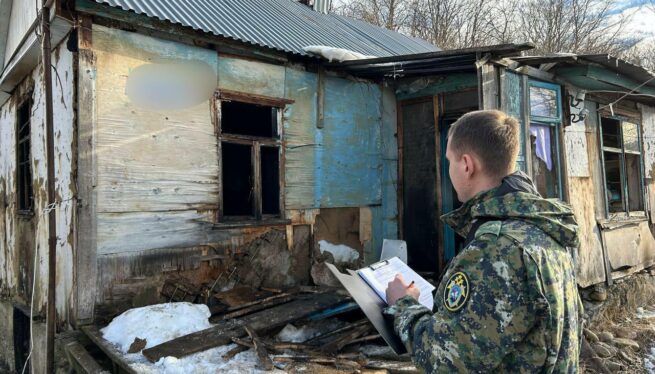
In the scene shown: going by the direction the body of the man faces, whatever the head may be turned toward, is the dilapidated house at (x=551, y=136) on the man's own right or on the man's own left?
on the man's own right

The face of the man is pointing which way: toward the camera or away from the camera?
away from the camera

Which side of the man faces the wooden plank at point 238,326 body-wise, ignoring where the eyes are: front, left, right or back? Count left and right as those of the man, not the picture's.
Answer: front

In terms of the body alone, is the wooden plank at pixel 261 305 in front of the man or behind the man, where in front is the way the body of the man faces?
in front

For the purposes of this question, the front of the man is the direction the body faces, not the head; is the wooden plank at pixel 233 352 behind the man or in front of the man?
in front

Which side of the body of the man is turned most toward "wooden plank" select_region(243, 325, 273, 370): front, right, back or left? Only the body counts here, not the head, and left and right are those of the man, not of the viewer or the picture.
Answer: front

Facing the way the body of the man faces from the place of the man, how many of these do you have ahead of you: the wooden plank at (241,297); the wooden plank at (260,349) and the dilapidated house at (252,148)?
3

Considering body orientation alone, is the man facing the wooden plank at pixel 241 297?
yes

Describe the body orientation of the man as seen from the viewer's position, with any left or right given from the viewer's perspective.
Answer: facing away from the viewer and to the left of the viewer
